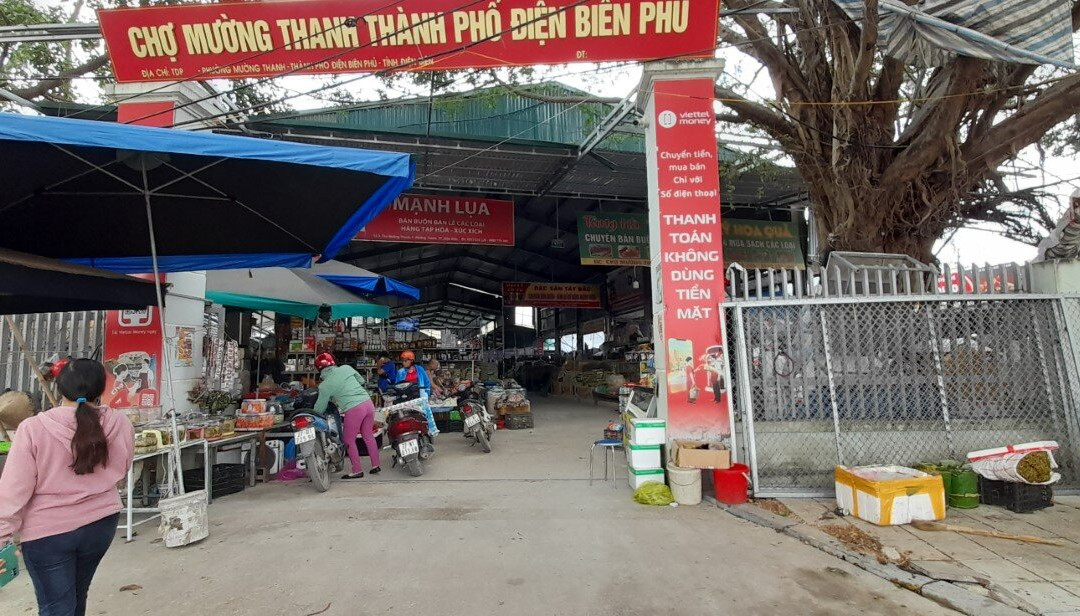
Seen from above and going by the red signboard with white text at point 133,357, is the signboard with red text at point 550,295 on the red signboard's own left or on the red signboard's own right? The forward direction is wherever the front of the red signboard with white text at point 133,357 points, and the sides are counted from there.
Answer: on the red signboard's own left

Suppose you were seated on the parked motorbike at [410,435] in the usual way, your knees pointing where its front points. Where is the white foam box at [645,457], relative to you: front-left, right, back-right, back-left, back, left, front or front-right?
back-right

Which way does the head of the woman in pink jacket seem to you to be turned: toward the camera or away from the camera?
away from the camera

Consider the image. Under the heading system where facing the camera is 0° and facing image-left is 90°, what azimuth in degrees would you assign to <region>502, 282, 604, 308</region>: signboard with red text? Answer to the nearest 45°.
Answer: approximately 0°

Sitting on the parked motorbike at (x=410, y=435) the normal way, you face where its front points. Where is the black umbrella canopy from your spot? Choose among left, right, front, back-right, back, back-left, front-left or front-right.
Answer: back-left

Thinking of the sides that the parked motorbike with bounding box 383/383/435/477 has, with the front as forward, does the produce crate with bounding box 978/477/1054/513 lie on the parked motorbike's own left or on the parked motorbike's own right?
on the parked motorbike's own right

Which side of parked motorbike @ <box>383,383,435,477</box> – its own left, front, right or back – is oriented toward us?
back

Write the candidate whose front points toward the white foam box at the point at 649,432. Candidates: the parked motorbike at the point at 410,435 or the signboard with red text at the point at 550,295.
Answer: the signboard with red text
